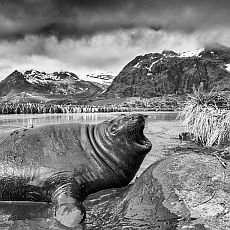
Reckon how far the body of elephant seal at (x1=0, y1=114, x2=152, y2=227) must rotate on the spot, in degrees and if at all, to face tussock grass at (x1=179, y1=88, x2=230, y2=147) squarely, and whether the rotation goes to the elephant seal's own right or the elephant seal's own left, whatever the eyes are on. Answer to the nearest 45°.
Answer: approximately 45° to the elephant seal's own left

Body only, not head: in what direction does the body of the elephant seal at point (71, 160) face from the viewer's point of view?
to the viewer's right

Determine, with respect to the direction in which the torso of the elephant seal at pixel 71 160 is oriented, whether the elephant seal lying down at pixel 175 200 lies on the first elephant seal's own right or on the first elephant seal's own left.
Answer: on the first elephant seal's own right
